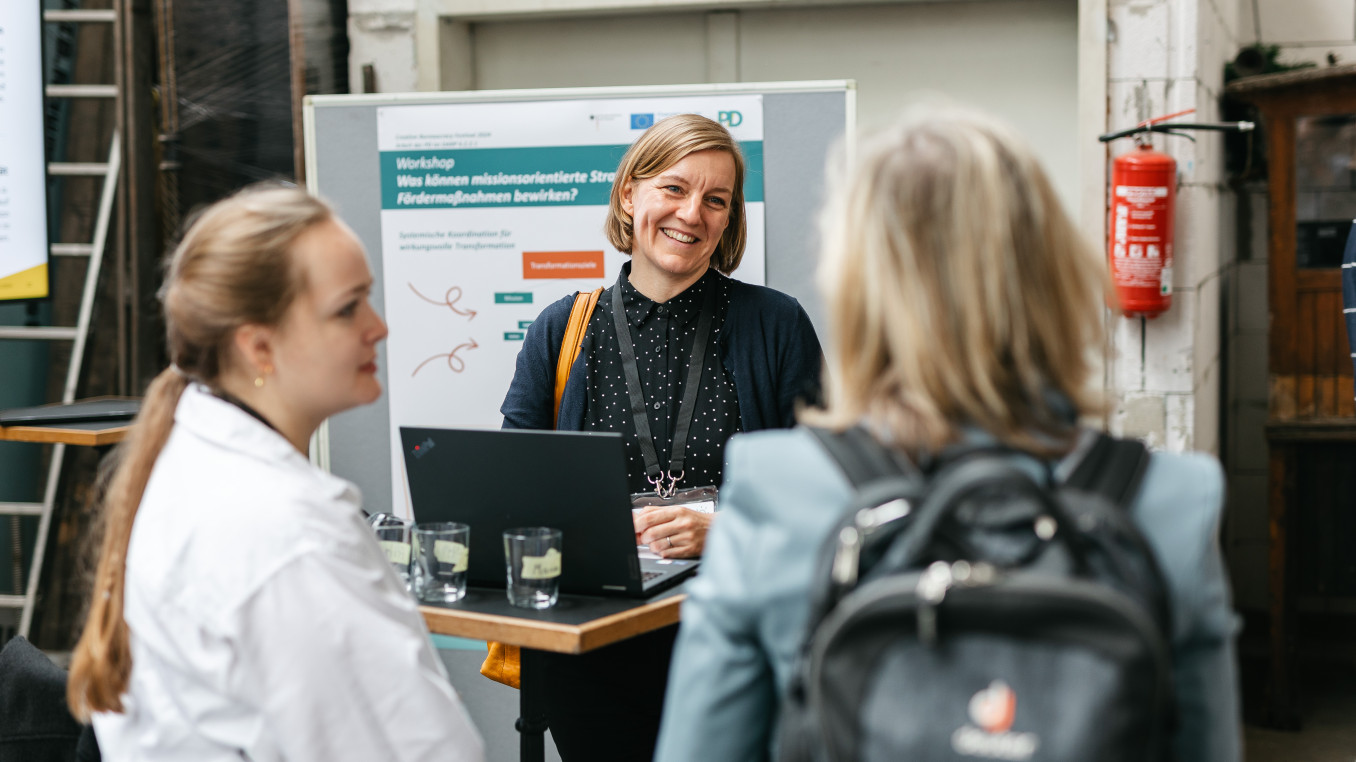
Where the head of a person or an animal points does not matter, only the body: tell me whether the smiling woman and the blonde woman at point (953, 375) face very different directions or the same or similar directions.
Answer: very different directions

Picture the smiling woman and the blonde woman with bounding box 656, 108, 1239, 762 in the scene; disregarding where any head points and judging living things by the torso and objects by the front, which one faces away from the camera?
the blonde woman

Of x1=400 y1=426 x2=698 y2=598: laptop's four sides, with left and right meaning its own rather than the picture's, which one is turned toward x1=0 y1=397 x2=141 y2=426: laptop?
left

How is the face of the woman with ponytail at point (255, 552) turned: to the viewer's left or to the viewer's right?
to the viewer's right

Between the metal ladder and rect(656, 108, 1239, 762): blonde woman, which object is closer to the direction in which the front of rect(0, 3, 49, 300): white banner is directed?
the blonde woman

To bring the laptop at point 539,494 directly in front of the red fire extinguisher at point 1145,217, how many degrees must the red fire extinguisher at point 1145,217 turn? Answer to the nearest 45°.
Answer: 0° — it already faces it

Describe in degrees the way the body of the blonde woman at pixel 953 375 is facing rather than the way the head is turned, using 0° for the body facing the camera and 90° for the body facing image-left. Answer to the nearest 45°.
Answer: approximately 180°
